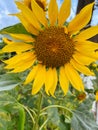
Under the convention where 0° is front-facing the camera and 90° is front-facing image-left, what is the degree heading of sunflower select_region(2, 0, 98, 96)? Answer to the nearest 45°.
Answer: approximately 0°
